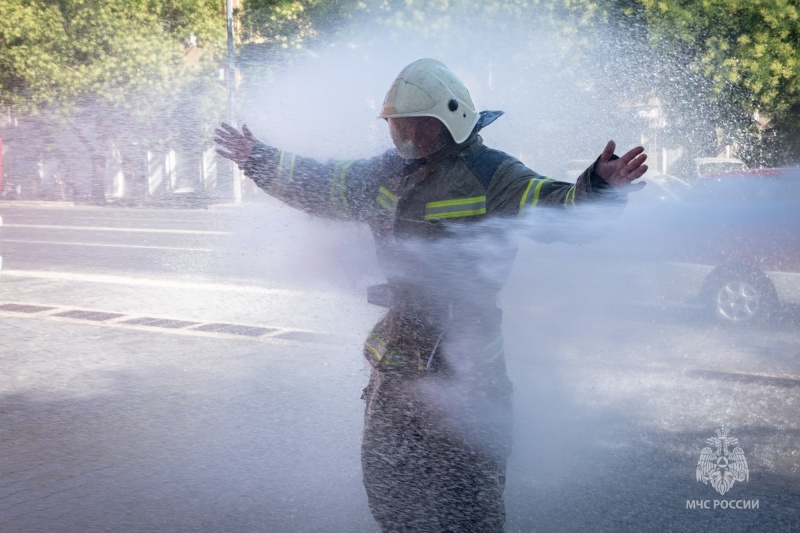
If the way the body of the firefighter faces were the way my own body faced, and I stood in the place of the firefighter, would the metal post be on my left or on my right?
on my right

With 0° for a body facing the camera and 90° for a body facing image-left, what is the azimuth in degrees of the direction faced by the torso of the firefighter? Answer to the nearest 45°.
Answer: approximately 45°
